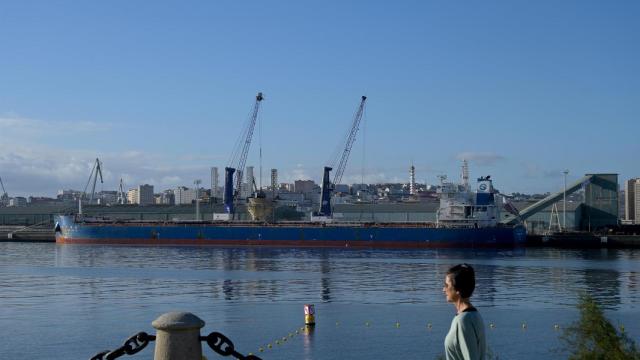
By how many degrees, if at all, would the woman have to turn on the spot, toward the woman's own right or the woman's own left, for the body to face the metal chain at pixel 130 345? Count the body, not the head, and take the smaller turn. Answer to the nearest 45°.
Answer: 0° — they already face it

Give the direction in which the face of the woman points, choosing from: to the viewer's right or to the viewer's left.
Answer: to the viewer's left

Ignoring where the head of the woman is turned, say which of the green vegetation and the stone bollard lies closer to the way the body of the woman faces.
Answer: the stone bollard

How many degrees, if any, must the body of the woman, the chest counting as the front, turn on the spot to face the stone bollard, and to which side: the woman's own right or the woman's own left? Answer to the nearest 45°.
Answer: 0° — they already face it

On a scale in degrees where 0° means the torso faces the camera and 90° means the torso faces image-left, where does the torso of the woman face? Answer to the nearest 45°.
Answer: approximately 90°
